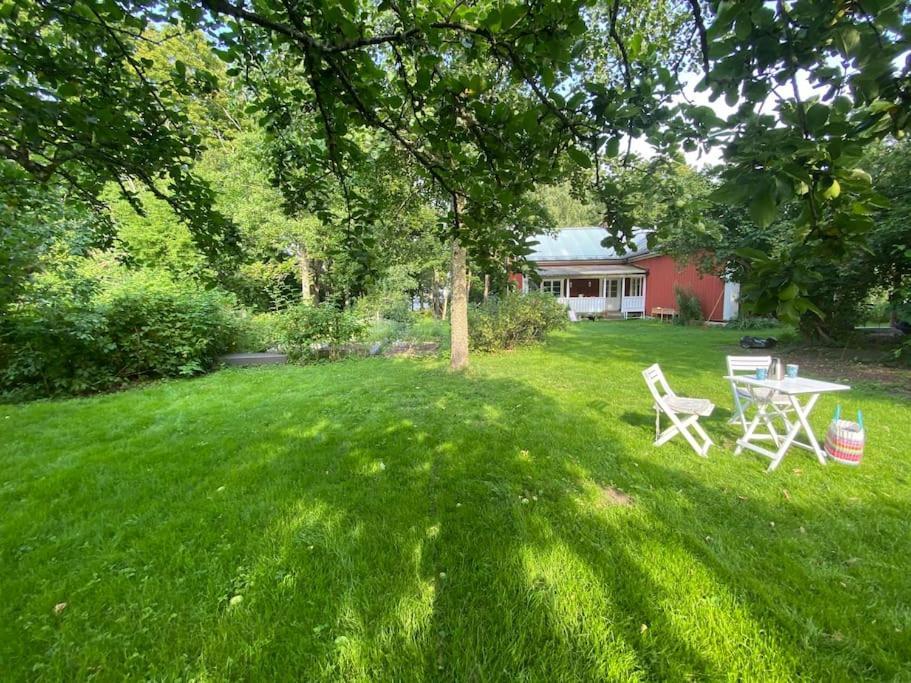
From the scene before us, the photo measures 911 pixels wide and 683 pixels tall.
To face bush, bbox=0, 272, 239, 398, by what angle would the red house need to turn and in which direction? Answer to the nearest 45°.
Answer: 0° — it already faces it

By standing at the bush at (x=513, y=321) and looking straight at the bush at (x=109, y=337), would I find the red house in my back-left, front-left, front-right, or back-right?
back-right

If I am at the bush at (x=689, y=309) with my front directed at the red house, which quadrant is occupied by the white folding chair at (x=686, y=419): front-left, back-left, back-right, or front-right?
back-left

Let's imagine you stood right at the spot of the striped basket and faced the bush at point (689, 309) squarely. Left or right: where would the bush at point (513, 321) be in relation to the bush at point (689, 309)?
left

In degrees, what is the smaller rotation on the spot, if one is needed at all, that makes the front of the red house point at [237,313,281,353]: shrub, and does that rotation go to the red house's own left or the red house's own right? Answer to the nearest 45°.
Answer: approximately 45° to the red house's own right

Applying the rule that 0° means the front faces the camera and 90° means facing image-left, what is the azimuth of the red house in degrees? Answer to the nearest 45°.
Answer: approximately 0°

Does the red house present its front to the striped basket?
yes

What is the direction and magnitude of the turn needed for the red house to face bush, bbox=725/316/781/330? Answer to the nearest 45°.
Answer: approximately 45° to its left
